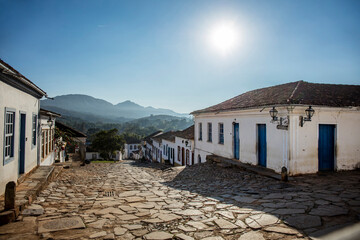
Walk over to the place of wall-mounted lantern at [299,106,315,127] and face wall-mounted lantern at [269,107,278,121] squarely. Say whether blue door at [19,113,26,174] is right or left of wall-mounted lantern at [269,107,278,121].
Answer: left

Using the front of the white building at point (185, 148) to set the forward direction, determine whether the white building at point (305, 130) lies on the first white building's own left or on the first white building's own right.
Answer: on the first white building's own left

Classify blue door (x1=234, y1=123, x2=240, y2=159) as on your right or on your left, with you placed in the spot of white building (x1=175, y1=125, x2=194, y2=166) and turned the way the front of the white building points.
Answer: on your left

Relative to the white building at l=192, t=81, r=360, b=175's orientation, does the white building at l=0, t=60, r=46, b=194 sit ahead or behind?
ahead

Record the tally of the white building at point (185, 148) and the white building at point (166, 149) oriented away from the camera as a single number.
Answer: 0

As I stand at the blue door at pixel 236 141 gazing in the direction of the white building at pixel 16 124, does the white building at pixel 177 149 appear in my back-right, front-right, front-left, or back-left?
back-right

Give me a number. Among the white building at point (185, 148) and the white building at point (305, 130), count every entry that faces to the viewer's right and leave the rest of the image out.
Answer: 0

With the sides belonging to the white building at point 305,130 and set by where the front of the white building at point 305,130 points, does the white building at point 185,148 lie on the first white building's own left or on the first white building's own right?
on the first white building's own right

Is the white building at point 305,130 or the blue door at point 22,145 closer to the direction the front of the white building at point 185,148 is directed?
the blue door

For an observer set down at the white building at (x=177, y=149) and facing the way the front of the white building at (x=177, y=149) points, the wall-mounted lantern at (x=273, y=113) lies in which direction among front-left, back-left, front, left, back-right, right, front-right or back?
front-left

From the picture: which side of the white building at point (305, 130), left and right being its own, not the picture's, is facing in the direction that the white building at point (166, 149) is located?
right

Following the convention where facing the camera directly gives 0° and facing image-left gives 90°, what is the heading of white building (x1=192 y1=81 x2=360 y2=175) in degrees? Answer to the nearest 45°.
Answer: approximately 45°

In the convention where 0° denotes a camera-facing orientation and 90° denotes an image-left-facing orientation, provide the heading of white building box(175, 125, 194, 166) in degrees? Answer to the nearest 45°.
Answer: approximately 45°
